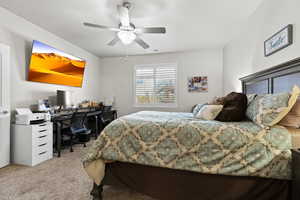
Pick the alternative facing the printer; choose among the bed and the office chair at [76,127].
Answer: the bed

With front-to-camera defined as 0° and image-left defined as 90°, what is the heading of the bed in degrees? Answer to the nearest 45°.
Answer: approximately 90°

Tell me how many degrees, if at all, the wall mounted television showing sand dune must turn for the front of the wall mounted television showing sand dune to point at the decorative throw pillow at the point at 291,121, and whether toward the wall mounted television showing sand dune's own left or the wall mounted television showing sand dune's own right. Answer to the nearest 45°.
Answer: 0° — it already faces it

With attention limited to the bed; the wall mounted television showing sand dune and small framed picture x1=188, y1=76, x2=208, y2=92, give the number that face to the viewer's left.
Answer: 1

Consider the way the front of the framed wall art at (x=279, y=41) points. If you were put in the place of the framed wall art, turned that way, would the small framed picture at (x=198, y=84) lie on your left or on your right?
on your right

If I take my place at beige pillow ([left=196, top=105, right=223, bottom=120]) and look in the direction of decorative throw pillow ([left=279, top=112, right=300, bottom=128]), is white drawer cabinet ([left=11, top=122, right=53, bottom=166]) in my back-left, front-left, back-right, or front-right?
back-right

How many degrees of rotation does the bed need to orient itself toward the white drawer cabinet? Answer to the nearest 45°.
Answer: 0° — it already faces it

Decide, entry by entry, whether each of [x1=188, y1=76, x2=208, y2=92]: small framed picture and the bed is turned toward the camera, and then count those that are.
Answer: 1

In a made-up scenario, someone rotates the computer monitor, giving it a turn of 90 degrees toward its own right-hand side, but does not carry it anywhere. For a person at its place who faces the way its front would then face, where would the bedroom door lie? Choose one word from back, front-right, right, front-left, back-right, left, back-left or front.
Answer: front

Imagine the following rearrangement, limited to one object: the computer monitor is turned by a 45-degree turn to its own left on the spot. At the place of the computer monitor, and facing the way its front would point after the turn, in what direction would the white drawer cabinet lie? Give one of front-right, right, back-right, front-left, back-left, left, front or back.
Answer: back-right

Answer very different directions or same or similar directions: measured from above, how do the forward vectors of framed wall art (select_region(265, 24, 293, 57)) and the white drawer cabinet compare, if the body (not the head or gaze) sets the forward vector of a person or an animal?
very different directions

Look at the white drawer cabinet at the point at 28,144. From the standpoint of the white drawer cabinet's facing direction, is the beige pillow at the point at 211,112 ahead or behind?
ahead
